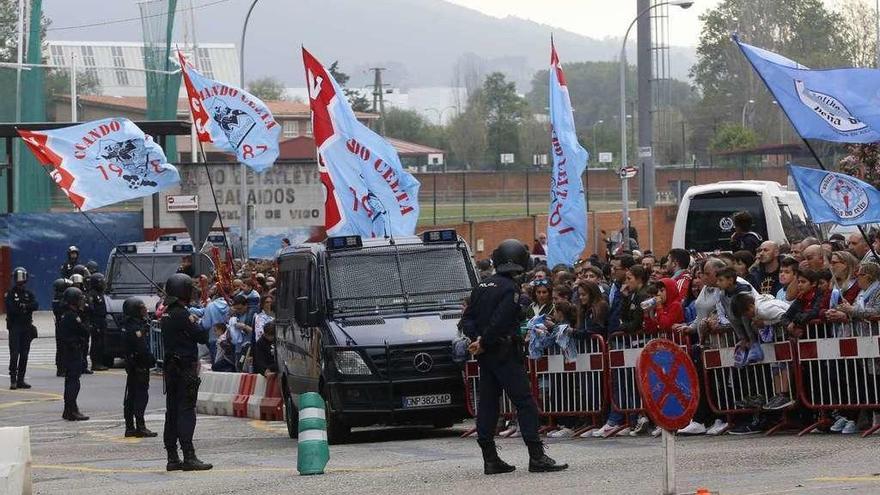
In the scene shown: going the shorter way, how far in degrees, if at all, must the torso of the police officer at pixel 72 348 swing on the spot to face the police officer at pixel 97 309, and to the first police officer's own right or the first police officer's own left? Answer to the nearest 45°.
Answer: approximately 90° to the first police officer's own left

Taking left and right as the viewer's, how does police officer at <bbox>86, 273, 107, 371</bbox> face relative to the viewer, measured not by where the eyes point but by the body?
facing to the right of the viewer

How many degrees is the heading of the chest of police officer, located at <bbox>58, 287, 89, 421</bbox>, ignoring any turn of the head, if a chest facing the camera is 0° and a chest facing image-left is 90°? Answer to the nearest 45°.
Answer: approximately 270°

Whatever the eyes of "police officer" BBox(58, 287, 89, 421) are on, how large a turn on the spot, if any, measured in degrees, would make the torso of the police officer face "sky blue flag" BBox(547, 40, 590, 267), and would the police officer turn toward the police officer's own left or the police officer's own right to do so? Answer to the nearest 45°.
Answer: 0° — they already face it

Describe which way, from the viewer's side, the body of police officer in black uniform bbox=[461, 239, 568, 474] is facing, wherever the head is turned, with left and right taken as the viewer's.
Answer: facing away from the viewer and to the right of the viewer

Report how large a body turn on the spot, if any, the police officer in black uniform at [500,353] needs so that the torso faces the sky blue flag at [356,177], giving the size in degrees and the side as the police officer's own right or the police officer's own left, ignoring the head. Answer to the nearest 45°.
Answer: approximately 45° to the police officer's own left

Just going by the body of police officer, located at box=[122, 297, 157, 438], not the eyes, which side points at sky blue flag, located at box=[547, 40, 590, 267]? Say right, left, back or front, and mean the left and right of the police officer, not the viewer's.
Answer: front

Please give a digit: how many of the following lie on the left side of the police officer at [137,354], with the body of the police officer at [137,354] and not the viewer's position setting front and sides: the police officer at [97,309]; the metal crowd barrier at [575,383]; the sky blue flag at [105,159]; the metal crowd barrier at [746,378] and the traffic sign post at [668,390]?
2

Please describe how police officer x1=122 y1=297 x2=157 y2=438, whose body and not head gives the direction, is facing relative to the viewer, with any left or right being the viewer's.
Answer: facing to the right of the viewer

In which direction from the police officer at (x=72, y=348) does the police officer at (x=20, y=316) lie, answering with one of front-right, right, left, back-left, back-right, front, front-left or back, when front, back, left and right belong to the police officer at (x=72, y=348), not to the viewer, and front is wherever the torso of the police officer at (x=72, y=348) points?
left

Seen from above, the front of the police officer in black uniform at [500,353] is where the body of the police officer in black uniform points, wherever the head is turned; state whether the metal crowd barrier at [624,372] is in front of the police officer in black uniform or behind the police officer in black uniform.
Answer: in front
